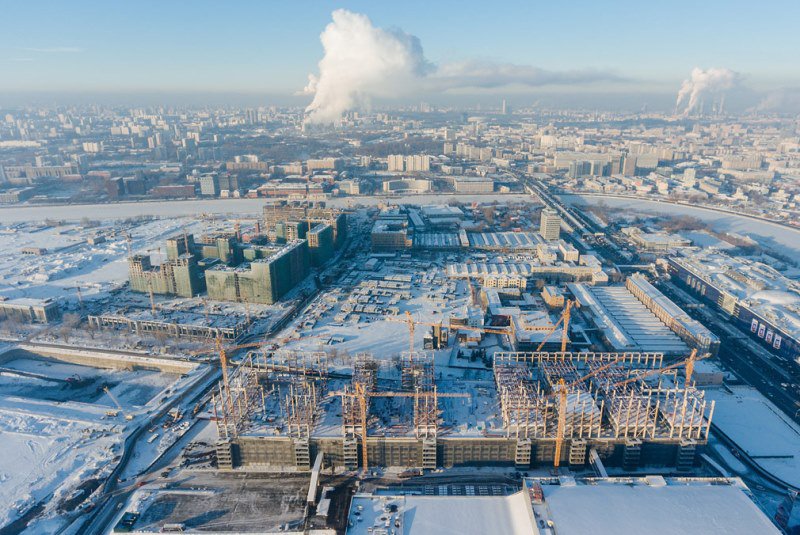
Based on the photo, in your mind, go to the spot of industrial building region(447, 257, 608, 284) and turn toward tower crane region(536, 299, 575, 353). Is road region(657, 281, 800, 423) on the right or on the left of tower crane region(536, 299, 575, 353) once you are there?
left

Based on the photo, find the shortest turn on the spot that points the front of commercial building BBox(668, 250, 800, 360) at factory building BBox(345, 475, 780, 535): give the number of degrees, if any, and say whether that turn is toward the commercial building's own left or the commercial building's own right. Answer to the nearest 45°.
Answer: approximately 45° to the commercial building's own left

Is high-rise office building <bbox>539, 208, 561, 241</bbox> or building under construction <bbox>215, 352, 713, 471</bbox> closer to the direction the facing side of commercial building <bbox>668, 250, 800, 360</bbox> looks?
the building under construction

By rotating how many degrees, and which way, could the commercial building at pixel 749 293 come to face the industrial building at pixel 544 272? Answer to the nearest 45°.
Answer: approximately 45° to its right

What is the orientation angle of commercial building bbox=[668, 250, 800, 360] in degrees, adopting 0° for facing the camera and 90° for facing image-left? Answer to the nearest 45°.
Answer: approximately 45°

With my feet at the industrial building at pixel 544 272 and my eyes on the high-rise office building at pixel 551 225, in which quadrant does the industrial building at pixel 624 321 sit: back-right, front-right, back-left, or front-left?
back-right

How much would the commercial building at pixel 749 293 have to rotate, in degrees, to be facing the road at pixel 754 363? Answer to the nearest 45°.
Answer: approximately 45° to its left
